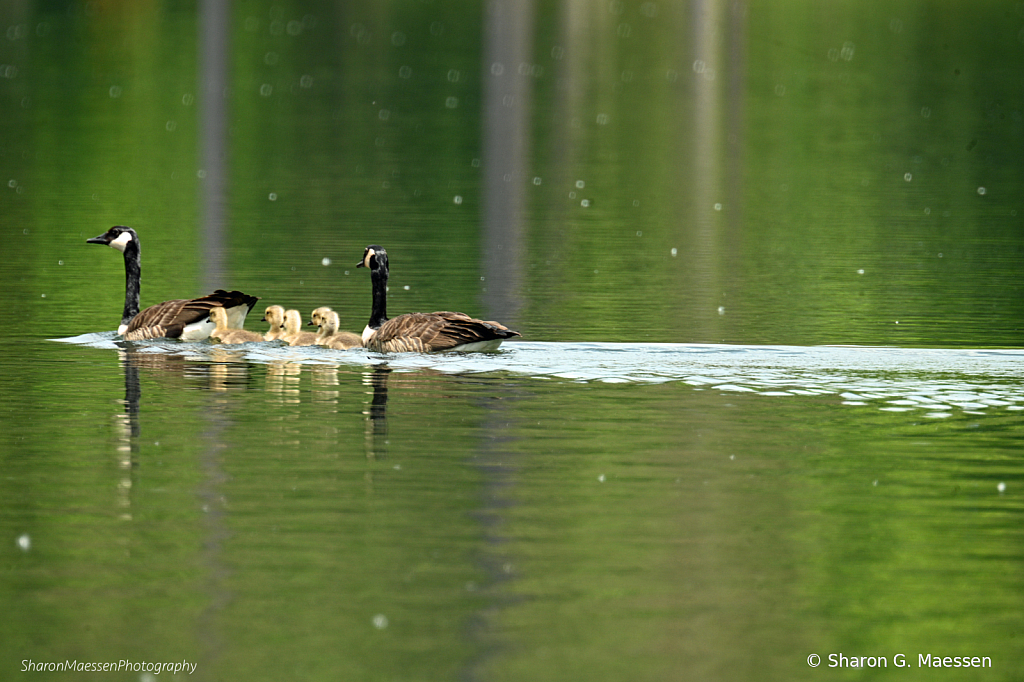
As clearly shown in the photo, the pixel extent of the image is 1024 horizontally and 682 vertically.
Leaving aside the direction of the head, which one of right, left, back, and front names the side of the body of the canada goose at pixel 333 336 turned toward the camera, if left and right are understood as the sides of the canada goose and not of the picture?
left

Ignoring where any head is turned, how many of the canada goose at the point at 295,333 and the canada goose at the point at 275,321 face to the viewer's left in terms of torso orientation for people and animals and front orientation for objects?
2

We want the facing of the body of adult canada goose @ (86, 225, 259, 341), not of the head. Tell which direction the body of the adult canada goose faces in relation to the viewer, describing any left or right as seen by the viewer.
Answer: facing to the left of the viewer

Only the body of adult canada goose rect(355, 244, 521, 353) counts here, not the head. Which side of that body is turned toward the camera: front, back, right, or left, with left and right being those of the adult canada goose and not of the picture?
left

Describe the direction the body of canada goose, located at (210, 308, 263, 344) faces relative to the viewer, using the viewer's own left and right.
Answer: facing to the left of the viewer

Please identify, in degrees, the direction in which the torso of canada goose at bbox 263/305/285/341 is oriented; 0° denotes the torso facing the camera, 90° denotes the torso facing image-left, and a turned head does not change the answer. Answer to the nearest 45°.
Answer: approximately 90°

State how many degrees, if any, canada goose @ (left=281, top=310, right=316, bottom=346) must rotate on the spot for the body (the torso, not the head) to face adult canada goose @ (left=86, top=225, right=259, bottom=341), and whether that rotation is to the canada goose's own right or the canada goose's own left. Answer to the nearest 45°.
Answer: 0° — it already faces it

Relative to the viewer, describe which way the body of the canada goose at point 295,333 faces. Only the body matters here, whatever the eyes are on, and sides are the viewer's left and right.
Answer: facing to the left of the viewer
